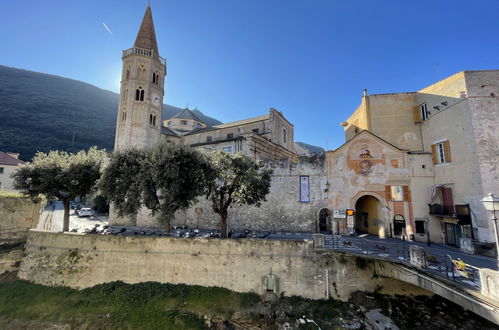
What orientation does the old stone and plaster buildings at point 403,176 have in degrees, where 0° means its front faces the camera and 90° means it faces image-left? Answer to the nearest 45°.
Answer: approximately 0°

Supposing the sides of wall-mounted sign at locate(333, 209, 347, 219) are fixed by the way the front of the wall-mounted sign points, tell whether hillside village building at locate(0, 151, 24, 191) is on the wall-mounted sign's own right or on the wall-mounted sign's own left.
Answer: on the wall-mounted sign's own right

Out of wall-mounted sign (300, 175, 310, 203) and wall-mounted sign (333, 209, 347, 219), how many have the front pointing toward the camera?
2

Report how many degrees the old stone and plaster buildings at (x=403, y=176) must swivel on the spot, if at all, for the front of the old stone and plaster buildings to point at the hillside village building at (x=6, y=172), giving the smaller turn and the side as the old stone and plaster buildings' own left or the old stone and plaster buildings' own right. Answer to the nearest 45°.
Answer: approximately 90° to the old stone and plaster buildings' own right

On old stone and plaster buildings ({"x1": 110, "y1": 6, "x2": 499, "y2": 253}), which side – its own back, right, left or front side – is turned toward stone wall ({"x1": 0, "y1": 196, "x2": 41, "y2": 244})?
right

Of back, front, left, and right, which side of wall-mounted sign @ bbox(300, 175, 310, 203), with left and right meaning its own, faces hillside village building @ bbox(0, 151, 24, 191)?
right

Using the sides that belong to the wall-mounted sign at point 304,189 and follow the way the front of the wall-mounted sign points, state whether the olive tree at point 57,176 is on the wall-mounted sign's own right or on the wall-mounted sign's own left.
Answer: on the wall-mounted sign's own right

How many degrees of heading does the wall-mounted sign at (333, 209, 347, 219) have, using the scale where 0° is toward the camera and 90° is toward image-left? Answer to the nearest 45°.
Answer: approximately 0°
